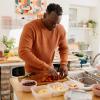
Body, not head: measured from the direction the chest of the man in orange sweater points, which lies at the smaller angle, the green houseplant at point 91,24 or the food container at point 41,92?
the food container

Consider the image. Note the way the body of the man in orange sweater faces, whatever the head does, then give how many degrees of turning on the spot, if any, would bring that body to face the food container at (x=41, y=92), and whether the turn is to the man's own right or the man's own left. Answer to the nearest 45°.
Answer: approximately 45° to the man's own right

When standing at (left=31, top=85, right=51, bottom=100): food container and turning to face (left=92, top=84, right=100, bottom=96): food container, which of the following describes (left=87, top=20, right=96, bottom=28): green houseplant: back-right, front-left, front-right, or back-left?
front-left

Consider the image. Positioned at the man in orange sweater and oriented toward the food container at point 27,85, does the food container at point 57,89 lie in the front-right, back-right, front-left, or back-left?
front-left

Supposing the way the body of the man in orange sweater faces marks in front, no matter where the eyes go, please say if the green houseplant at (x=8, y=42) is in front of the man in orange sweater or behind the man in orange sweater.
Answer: behind

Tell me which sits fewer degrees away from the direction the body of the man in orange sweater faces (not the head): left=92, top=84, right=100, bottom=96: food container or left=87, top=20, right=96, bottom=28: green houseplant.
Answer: the food container

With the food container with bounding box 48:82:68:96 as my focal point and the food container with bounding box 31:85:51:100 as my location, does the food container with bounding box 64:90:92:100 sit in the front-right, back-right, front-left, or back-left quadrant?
front-right

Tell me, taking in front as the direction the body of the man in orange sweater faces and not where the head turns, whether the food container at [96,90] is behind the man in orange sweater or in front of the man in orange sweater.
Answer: in front

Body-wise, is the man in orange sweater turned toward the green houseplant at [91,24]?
no

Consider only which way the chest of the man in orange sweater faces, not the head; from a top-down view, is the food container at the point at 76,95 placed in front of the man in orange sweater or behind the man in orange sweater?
in front

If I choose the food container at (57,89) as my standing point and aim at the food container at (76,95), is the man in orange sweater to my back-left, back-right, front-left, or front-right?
back-left

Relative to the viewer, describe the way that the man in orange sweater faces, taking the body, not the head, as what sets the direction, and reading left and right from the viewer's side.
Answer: facing the viewer and to the right of the viewer
